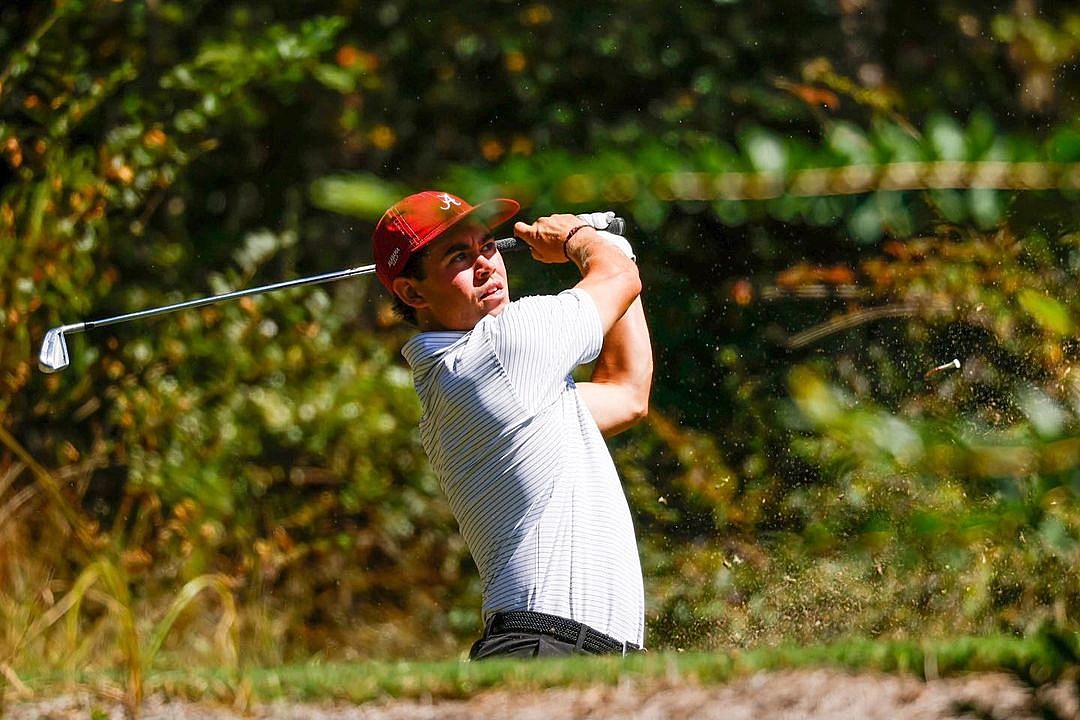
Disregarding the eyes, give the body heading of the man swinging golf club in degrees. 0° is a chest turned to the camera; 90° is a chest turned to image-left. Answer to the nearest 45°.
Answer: approximately 270°
